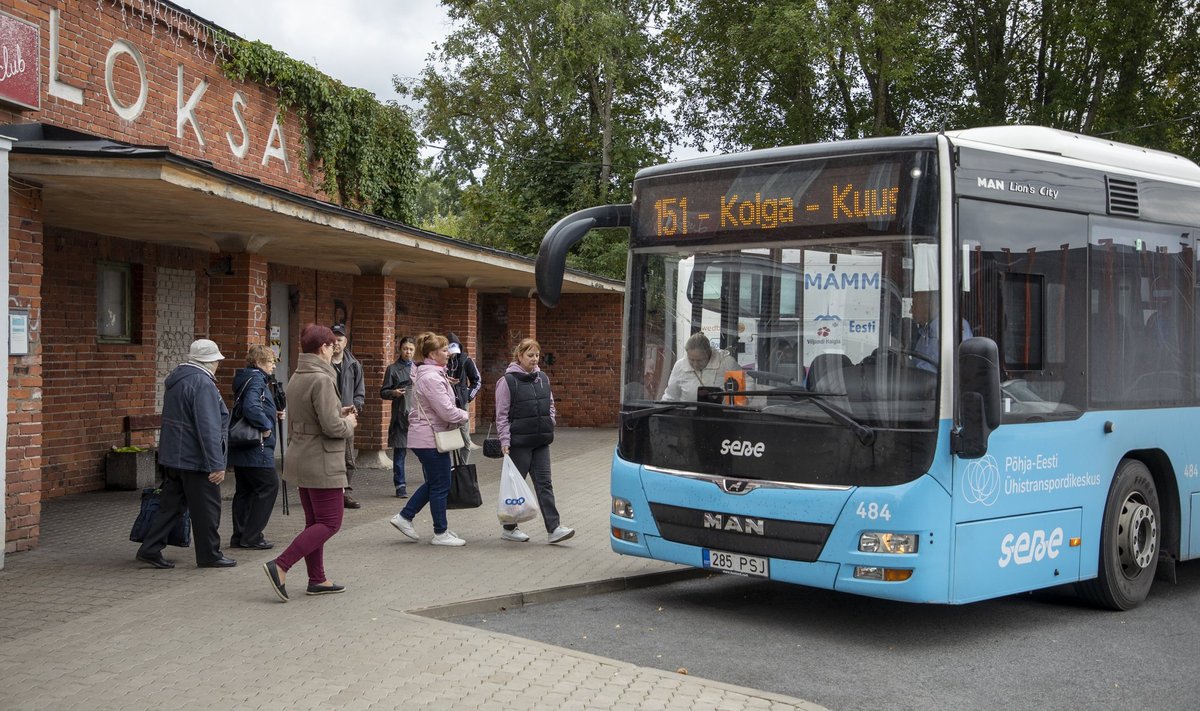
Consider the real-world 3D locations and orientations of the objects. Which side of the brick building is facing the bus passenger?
front

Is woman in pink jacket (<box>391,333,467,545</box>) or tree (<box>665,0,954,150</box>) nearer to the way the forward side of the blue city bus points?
the woman in pink jacket

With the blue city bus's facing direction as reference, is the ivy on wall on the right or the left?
on its right

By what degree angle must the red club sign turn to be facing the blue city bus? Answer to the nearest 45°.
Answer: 0° — it already faces it

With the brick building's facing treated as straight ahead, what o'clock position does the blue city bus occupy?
The blue city bus is roughly at 12 o'clock from the brick building.

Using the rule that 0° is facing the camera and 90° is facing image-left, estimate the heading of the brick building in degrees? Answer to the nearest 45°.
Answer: approximately 315°

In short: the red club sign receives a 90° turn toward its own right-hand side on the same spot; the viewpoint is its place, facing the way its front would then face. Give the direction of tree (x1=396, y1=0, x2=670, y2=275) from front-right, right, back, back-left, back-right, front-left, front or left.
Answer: back
